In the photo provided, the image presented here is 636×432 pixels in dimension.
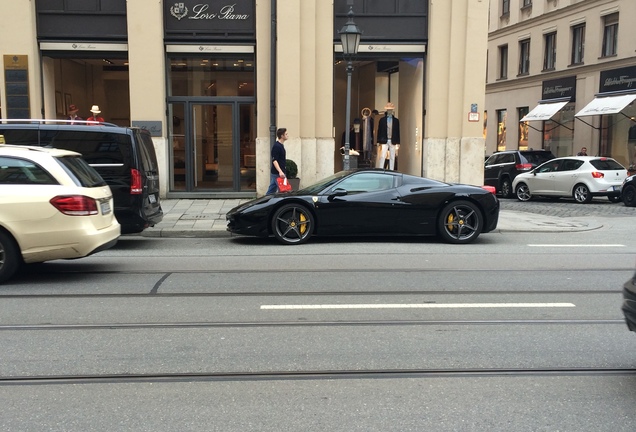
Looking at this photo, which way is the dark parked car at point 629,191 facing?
to the viewer's left

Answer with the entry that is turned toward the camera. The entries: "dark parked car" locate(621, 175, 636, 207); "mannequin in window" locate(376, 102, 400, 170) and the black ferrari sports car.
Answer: the mannequin in window

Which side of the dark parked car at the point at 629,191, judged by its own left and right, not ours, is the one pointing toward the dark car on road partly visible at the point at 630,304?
left

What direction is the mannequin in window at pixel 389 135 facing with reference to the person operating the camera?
facing the viewer

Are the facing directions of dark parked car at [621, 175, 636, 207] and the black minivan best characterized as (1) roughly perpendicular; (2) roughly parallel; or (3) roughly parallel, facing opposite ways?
roughly parallel

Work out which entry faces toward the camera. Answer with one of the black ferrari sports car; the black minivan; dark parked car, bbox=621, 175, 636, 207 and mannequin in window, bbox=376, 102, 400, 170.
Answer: the mannequin in window

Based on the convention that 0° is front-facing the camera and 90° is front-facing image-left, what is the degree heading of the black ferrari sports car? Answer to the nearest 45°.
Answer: approximately 90°

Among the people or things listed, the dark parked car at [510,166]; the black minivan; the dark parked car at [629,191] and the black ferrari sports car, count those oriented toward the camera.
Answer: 0

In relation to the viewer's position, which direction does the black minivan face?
facing away from the viewer and to the left of the viewer

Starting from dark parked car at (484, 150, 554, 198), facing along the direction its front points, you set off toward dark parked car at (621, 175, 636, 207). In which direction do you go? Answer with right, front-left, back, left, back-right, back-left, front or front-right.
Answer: back

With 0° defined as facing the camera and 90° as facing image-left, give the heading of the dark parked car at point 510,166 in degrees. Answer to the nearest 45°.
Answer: approximately 135°

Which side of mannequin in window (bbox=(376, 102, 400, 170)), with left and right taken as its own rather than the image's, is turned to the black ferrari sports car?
front

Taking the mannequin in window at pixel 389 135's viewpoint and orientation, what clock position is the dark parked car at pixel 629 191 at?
The dark parked car is roughly at 9 o'clock from the mannequin in window.
